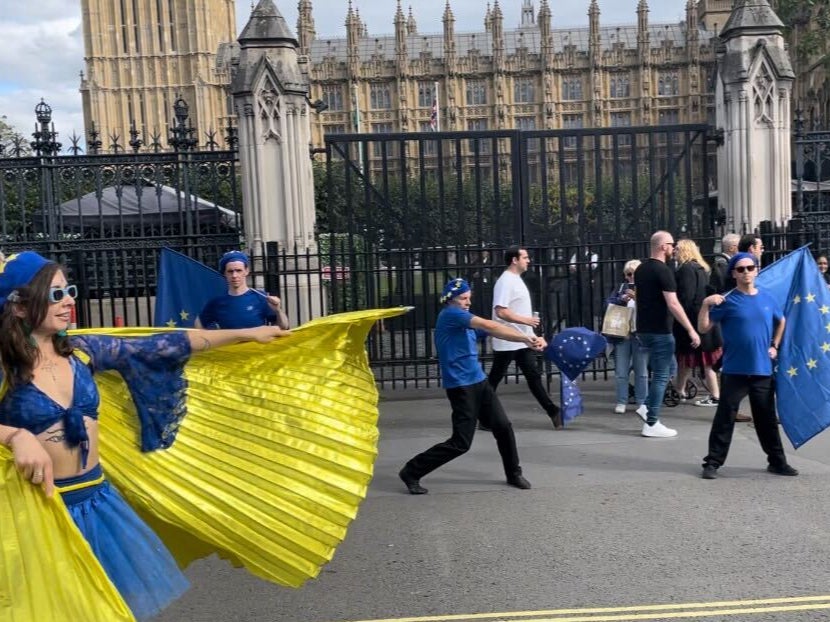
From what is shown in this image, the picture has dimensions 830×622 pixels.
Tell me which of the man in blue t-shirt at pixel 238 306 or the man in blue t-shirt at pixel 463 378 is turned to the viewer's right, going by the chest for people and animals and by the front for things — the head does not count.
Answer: the man in blue t-shirt at pixel 463 378

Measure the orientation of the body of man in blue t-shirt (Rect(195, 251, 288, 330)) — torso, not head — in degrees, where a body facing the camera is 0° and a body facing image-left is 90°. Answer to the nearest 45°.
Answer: approximately 0°

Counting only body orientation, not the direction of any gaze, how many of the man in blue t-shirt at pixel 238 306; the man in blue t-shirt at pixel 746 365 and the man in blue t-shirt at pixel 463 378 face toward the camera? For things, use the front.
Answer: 2

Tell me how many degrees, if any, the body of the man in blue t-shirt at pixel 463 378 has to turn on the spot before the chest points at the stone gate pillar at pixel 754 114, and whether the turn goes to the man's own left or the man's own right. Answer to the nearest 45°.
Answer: approximately 45° to the man's own left

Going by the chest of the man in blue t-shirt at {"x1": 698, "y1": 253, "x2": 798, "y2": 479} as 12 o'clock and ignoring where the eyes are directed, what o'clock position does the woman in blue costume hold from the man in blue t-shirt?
The woman in blue costume is roughly at 1 o'clock from the man in blue t-shirt.

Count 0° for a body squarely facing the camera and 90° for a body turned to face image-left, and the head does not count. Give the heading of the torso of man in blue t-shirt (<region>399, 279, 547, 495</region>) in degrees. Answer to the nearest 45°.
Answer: approximately 270°

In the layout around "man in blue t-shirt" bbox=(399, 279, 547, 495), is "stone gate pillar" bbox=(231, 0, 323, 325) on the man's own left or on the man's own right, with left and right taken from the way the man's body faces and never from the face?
on the man's own left

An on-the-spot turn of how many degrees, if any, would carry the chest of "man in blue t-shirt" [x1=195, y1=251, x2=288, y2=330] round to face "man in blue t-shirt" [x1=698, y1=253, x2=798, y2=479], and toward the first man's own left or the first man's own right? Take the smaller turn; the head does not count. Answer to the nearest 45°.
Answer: approximately 90° to the first man's own left

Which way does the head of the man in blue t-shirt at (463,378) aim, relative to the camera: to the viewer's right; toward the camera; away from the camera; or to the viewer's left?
to the viewer's right
